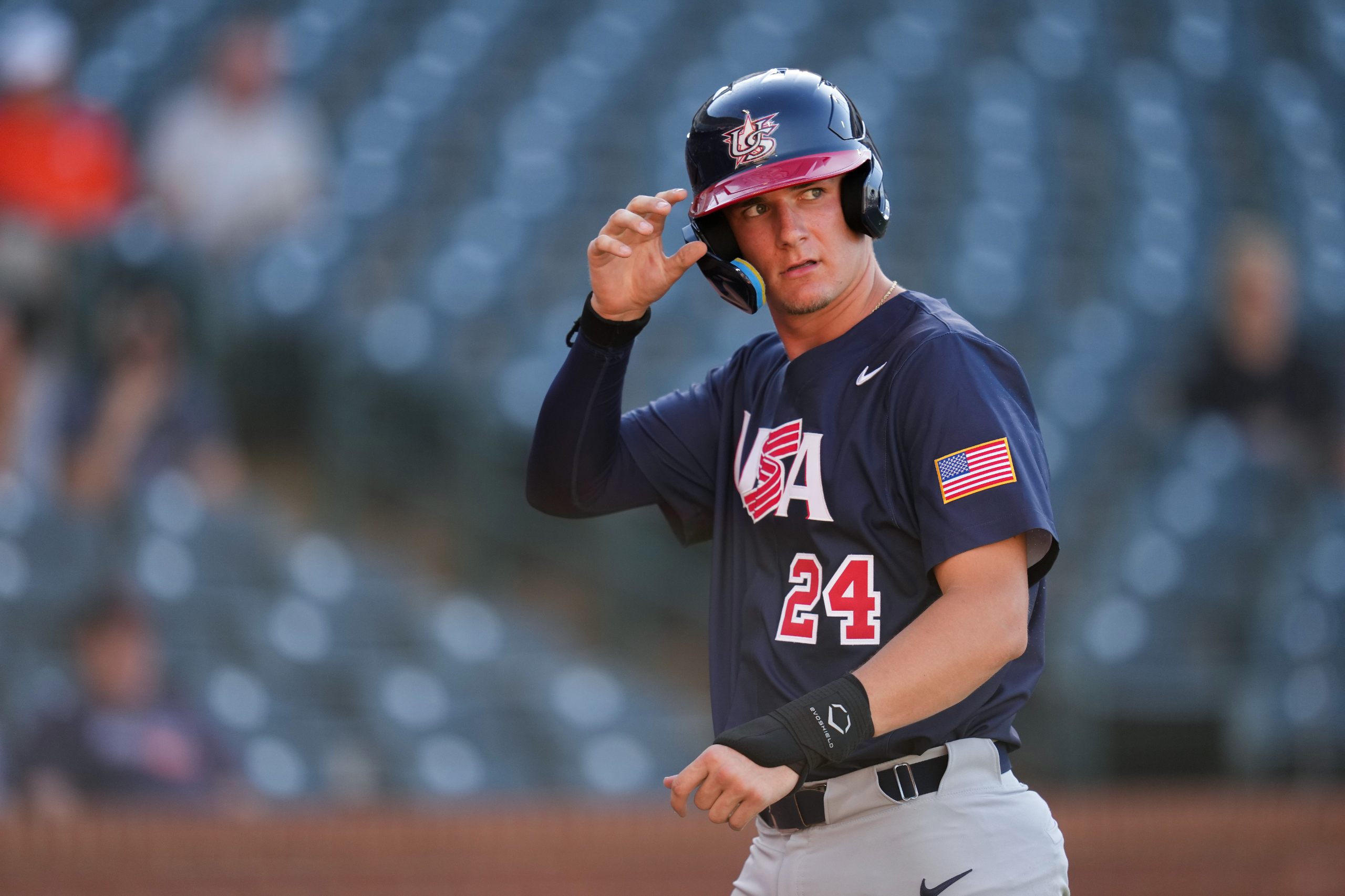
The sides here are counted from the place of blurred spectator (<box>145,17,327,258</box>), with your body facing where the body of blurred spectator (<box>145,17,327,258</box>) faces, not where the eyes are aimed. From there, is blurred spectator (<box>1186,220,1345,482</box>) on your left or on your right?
on your left

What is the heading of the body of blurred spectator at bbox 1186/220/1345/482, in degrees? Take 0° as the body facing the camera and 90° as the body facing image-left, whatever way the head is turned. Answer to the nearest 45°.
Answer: approximately 0°

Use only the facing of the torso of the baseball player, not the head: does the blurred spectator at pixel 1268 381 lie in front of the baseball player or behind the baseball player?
behind

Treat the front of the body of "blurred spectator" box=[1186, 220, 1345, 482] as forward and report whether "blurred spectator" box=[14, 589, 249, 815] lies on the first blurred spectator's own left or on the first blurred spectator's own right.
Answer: on the first blurred spectator's own right

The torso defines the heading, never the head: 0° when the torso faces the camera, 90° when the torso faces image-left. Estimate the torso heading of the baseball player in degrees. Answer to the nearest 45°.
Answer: approximately 45°

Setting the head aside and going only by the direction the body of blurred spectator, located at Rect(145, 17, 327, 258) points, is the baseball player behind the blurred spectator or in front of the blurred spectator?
in front
